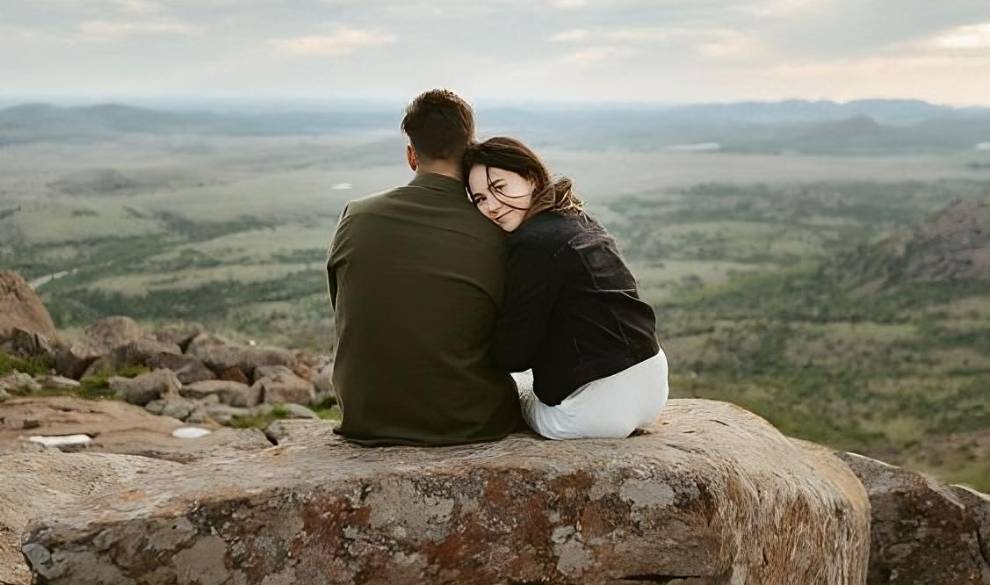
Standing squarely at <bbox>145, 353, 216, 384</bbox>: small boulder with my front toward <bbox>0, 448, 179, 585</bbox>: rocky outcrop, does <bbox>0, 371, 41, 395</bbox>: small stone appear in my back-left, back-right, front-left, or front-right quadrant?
front-right

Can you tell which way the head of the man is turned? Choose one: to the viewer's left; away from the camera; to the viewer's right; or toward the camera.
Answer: away from the camera

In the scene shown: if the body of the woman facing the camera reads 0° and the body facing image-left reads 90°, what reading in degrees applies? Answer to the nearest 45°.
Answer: approximately 135°

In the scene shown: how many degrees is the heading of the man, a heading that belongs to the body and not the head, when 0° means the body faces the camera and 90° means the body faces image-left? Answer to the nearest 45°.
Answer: approximately 180°

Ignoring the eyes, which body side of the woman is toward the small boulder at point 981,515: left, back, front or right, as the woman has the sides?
right

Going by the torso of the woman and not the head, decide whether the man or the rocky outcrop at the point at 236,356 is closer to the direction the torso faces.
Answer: the rocky outcrop

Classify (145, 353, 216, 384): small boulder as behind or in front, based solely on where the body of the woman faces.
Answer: in front

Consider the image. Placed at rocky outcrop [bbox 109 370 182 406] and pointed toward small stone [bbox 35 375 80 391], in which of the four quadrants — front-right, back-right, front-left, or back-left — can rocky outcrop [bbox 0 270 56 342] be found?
front-right

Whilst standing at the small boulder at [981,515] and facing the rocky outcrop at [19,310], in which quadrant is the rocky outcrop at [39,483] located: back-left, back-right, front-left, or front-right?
front-left

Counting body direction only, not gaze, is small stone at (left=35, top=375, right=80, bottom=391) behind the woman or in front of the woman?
in front
